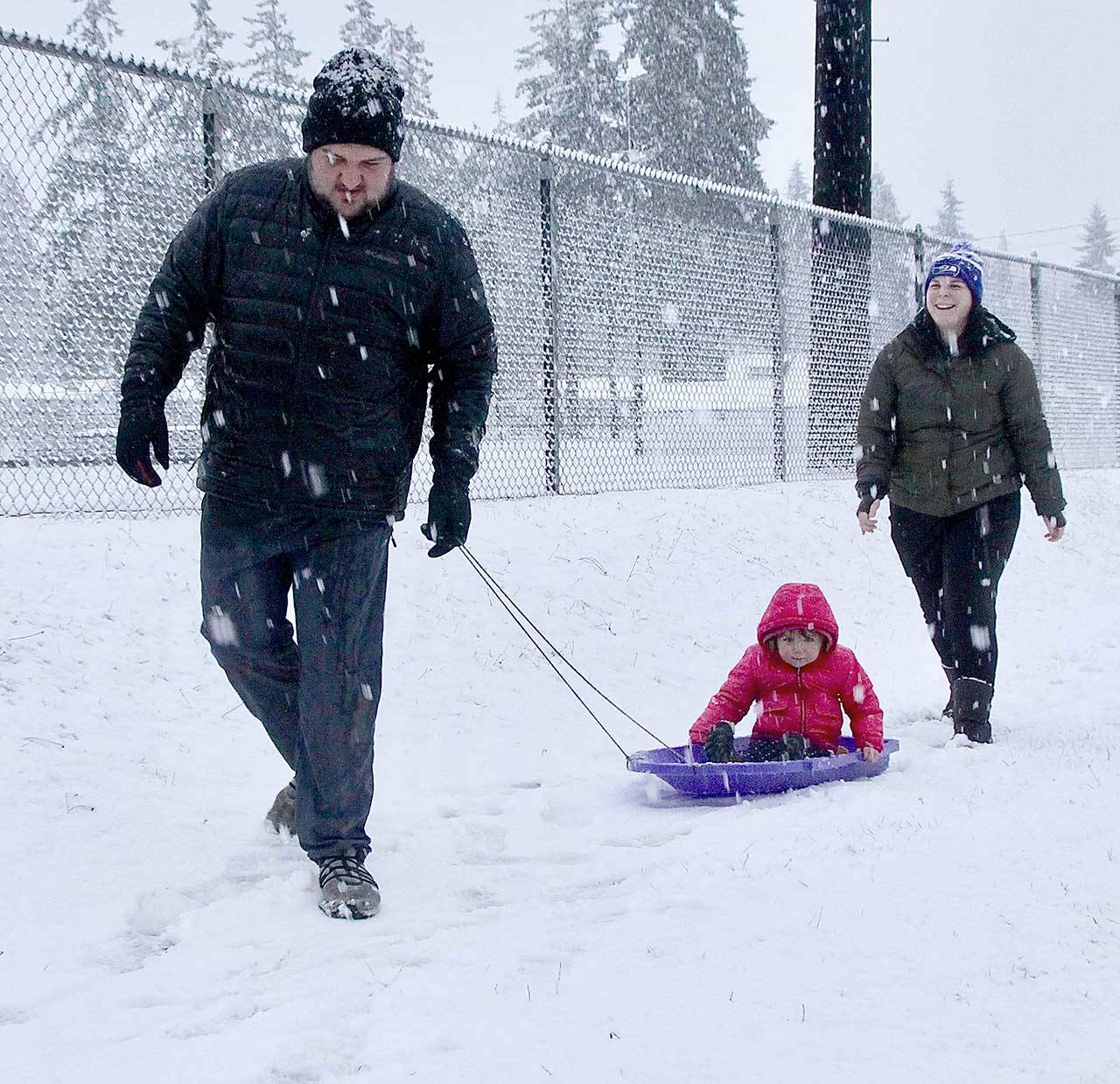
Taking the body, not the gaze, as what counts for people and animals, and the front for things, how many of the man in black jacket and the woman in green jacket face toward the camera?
2

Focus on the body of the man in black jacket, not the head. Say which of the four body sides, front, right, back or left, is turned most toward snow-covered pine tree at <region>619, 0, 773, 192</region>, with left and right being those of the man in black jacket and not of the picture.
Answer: back

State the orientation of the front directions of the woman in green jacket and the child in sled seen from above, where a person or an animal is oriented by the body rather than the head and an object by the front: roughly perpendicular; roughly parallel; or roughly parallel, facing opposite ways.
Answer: roughly parallel

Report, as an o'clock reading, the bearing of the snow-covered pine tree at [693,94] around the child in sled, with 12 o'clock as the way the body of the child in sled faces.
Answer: The snow-covered pine tree is roughly at 6 o'clock from the child in sled.

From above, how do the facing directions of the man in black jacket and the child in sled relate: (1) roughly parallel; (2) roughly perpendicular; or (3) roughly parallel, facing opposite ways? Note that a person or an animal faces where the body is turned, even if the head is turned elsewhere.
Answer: roughly parallel

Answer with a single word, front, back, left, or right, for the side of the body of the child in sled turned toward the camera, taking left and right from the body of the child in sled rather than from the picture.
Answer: front

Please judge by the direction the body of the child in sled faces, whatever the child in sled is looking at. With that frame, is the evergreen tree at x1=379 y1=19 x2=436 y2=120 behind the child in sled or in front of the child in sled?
behind

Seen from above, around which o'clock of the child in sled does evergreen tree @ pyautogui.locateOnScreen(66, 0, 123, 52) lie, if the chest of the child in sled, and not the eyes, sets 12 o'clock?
The evergreen tree is roughly at 5 o'clock from the child in sled.
